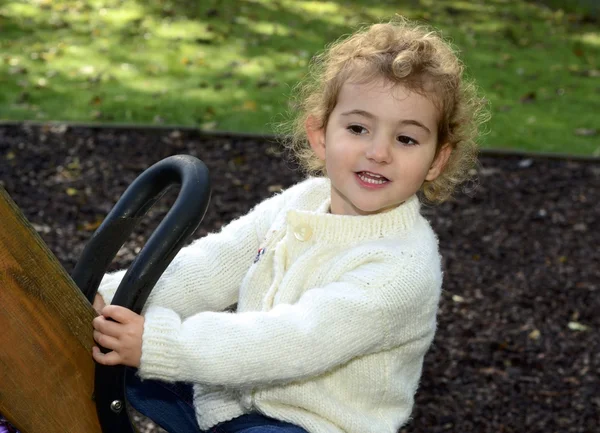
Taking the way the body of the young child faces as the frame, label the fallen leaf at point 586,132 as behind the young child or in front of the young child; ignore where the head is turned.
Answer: behind

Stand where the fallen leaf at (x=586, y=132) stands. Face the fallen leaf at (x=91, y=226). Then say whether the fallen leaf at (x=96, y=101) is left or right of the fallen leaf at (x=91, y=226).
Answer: right

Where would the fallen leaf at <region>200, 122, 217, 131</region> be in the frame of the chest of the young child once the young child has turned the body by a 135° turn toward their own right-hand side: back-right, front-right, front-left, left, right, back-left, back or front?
front

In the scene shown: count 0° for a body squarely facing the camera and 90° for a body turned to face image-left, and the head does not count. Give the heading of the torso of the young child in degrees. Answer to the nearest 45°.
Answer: approximately 45°

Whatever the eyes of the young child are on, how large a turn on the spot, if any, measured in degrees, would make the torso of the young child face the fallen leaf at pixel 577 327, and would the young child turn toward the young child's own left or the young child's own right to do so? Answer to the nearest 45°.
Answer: approximately 180°

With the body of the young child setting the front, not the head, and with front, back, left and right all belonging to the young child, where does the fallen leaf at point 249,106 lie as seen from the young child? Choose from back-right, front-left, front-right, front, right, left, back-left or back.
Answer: back-right

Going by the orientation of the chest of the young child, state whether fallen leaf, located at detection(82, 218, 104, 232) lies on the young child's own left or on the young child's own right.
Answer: on the young child's own right
